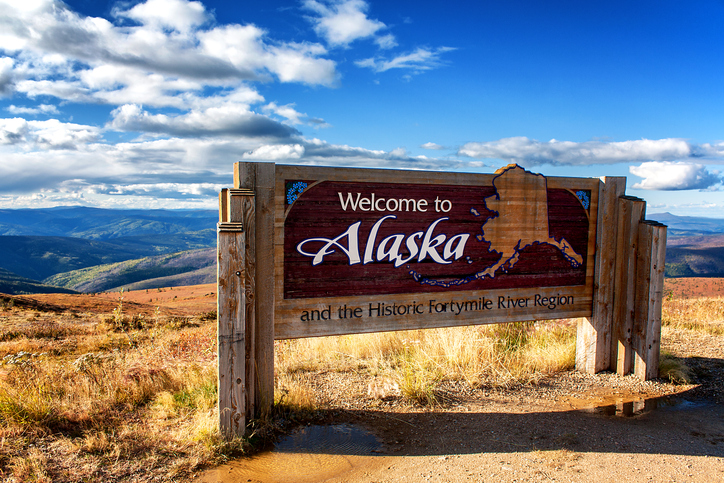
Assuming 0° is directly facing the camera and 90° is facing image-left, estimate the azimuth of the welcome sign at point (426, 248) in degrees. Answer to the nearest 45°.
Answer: approximately 315°

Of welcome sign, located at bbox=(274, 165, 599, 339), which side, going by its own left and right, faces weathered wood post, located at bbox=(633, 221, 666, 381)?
left

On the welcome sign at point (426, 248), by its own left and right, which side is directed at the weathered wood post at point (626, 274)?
left
